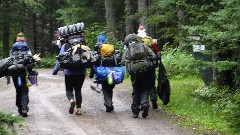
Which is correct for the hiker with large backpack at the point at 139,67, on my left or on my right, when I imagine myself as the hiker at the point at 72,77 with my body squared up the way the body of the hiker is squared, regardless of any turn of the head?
on my right

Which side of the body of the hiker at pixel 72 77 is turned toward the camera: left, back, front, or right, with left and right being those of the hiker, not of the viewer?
back

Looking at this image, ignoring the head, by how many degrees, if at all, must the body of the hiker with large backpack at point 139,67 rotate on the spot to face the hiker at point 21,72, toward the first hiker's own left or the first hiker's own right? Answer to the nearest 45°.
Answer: approximately 90° to the first hiker's own left

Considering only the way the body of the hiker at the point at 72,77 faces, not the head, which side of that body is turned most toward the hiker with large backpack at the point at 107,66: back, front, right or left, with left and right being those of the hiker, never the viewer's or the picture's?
right

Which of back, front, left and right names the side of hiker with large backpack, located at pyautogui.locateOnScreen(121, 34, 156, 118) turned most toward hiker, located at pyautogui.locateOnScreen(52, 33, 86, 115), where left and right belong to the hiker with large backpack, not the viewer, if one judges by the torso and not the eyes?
left

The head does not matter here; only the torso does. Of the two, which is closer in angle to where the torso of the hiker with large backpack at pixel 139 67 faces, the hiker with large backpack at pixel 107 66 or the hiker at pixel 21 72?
the hiker with large backpack

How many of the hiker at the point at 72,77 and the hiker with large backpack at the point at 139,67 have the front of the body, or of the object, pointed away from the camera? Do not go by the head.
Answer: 2

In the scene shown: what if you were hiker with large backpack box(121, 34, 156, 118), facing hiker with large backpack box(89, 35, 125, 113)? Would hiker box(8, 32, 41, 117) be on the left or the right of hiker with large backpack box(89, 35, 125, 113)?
left

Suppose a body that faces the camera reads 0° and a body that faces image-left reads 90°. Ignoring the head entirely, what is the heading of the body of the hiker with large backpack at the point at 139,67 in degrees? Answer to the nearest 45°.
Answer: approximately 180°
